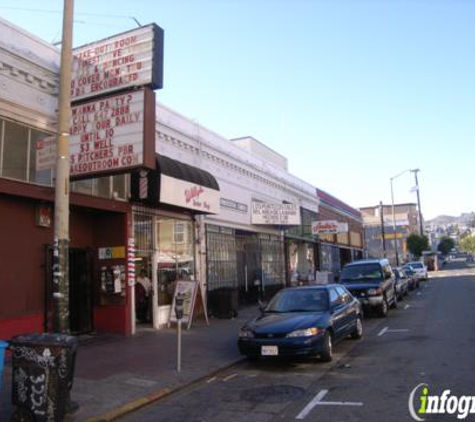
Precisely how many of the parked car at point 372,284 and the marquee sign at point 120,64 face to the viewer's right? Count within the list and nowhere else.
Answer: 0

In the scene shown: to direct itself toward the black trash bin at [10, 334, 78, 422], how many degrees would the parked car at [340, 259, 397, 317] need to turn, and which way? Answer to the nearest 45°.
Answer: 0° — it already faces it

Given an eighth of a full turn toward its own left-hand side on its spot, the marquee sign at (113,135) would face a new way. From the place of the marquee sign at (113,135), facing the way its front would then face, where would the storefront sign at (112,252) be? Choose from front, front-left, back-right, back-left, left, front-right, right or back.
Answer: back

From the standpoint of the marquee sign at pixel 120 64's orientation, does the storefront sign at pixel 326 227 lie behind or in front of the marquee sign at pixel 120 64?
behind

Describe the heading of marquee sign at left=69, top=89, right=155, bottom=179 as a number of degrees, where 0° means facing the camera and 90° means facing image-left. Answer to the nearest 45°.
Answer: approximately 45°

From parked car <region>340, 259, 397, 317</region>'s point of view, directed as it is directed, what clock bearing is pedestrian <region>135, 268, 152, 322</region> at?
The pedestrian is roughly at 2 o'clock from the parked car.

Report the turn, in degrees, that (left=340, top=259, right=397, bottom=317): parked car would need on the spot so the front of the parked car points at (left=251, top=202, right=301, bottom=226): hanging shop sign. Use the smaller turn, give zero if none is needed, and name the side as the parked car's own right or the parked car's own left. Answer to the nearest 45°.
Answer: approximately 135° to the parked car's own right

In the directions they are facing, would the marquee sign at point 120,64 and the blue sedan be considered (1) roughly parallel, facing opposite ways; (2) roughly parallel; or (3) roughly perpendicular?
roughly parallel

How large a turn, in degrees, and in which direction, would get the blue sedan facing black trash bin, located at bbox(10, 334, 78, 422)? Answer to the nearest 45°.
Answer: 0° — it already faces it

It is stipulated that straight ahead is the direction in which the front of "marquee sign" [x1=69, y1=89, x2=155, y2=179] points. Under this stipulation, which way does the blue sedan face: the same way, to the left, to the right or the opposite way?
the same way

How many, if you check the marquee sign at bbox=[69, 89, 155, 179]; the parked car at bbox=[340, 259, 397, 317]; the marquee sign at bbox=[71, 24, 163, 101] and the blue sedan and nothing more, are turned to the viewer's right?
0

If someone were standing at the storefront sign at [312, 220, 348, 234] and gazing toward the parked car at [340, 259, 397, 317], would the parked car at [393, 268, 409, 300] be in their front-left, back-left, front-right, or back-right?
front-left

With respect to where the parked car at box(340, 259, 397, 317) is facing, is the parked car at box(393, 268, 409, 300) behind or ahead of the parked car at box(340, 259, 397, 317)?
behind

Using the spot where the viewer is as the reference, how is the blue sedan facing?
facing the viewer and to the left of the viewer

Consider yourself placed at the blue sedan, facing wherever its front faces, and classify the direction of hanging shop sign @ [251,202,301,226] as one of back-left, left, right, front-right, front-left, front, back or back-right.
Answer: back-right

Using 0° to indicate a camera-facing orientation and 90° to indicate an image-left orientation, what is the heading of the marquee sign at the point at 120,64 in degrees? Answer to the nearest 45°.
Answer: approximately 45°

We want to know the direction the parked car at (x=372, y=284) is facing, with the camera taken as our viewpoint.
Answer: facing the viewer

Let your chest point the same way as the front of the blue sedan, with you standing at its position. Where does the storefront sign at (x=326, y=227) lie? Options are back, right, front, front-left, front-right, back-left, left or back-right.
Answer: back-right
